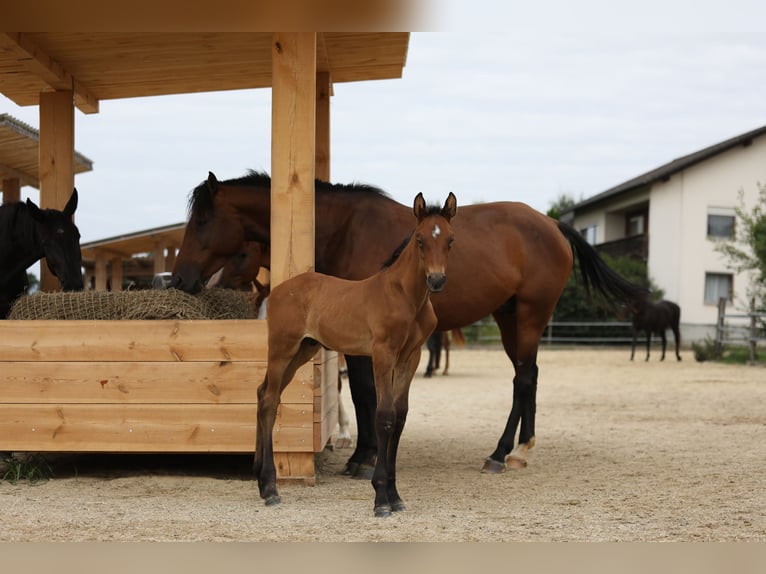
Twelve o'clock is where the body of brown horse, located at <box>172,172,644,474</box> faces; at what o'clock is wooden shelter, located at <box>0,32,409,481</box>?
The wooden shelter is roughly at 11 o'clock from the brown horse.

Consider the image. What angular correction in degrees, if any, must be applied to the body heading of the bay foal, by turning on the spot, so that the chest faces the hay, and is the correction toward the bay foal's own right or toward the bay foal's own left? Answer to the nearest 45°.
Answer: approximately 180°

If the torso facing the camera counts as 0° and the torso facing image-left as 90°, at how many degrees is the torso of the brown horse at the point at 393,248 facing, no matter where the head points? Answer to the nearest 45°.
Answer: approximately 90°

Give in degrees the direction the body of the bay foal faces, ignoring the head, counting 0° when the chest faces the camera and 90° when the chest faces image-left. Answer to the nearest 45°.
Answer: approximately 315°

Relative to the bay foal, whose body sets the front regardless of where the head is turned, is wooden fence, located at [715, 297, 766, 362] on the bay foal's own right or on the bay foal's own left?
on the bay foal's own left

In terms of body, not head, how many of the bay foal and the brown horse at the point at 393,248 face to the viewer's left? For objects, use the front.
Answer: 1

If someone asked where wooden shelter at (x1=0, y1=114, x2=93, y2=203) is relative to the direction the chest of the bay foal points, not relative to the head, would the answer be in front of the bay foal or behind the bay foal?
behind

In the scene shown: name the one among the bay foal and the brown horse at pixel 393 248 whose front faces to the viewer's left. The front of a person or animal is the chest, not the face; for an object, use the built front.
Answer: the brown horse
